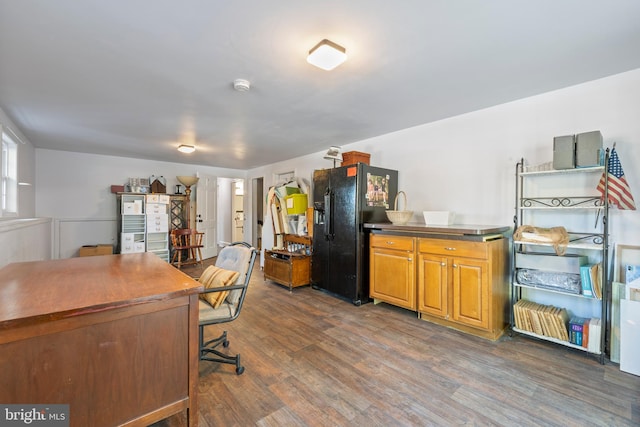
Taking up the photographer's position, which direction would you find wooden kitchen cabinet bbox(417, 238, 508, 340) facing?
facing the viewer and to the left of the viewer

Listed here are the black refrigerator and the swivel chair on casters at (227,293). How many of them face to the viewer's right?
0

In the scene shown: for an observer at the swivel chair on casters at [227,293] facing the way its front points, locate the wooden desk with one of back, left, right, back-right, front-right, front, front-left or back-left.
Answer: front

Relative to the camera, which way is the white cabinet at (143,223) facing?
toward the camera

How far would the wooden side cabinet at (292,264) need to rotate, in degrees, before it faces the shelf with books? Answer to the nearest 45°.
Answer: approximately 90° to its left

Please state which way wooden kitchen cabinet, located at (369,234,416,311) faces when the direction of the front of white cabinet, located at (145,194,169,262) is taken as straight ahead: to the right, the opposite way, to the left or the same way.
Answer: to the right

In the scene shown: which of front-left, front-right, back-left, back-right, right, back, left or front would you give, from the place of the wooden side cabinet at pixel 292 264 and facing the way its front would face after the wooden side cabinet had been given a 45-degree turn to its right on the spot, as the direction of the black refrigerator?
back-left

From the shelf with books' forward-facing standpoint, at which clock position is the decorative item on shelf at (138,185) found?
The decorative item on shelf is roughly at 1 o'clock from the shelf with books.

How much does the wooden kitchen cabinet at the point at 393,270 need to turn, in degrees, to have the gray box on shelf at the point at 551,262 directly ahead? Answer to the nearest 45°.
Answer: approximately 135° to its left

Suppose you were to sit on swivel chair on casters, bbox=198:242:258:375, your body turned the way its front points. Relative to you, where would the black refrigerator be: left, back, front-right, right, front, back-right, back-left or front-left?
back

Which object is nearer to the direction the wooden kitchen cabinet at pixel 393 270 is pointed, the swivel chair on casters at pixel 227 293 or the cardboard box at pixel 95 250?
the swivel chair on casters

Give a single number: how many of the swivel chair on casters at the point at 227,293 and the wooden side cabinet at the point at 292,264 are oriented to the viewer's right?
0

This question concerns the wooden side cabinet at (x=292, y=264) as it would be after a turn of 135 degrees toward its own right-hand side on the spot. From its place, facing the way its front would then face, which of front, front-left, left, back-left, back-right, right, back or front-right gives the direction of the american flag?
back-right

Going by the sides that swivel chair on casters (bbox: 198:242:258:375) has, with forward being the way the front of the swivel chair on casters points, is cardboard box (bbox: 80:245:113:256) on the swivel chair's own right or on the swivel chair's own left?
on the swivel chair's own right

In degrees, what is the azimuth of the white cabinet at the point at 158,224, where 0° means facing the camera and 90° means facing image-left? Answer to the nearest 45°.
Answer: approximately 0°
